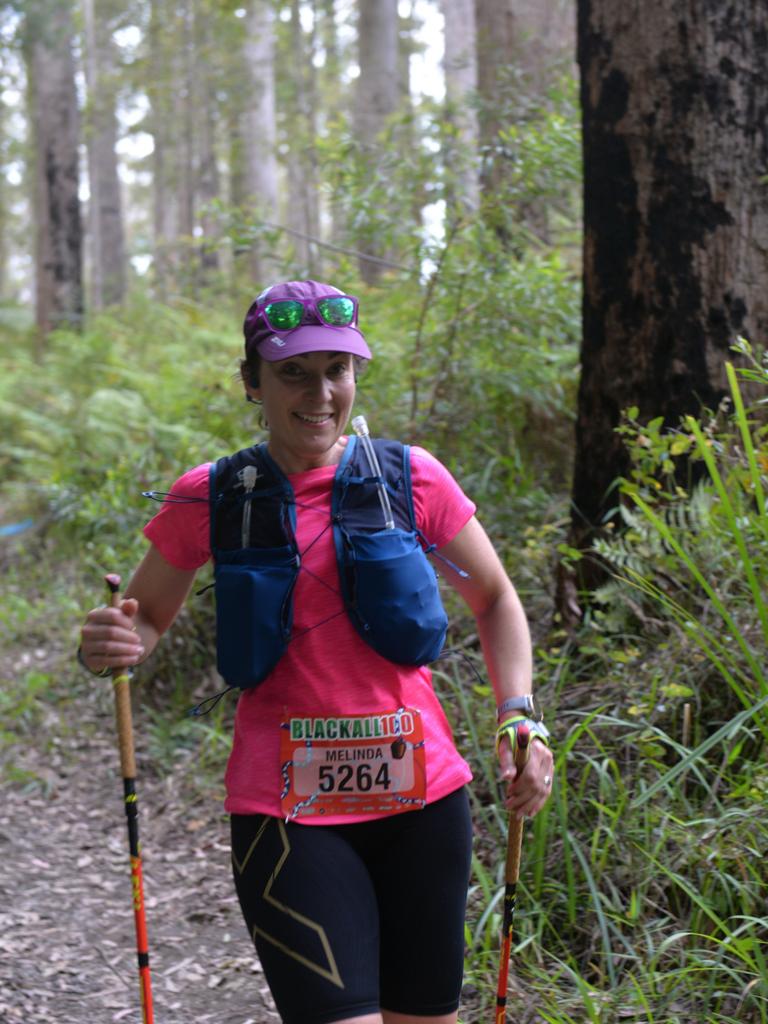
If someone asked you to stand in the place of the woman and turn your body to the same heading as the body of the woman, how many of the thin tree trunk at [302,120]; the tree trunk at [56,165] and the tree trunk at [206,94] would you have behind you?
3

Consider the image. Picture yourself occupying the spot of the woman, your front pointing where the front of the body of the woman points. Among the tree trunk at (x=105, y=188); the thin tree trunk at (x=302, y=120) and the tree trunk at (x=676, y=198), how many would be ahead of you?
0

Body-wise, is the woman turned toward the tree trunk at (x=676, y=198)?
no

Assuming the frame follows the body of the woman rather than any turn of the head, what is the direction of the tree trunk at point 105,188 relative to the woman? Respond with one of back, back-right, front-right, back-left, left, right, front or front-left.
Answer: back

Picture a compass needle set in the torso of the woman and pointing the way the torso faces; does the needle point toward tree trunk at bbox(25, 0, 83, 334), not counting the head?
no

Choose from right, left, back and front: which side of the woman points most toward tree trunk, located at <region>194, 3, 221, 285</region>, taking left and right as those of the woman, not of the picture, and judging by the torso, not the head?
back

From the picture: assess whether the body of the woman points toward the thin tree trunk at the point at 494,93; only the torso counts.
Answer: no

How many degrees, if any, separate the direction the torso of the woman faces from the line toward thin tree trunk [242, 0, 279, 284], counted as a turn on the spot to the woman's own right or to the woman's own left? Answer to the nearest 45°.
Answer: approximately 180°

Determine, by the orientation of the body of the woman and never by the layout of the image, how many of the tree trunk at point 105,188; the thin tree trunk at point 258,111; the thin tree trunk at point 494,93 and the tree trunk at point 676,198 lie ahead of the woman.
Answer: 0

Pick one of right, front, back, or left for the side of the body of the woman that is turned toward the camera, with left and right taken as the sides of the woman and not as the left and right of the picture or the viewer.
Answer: front

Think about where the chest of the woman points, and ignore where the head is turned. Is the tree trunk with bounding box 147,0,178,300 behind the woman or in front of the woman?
behind

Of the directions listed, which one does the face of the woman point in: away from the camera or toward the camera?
toward the camera

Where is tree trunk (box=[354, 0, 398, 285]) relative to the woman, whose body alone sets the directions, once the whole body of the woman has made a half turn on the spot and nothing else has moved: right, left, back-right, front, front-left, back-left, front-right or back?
front
